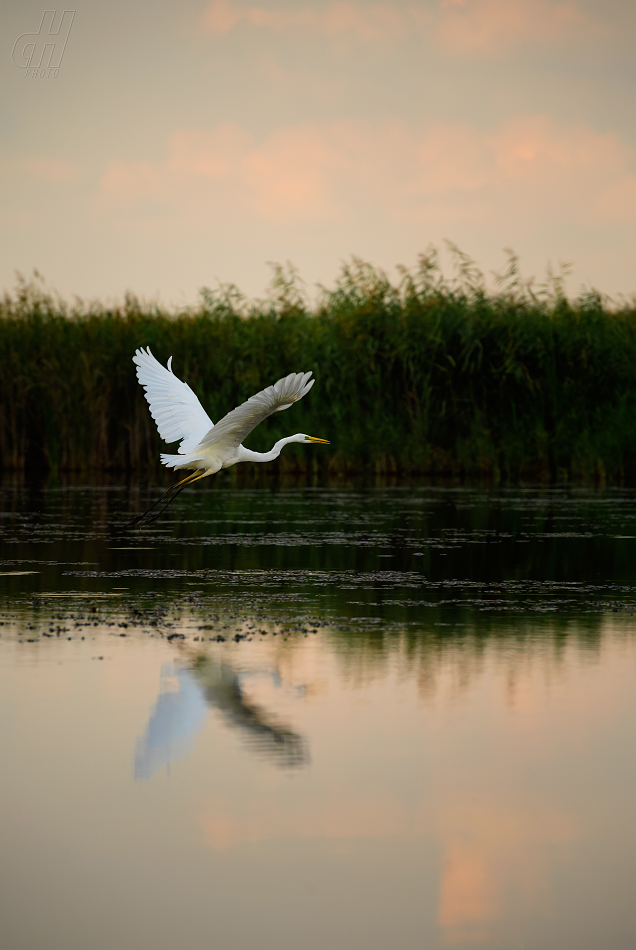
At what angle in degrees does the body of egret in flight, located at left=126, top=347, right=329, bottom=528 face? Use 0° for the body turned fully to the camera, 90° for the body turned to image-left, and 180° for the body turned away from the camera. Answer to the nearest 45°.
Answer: approximately 270°
